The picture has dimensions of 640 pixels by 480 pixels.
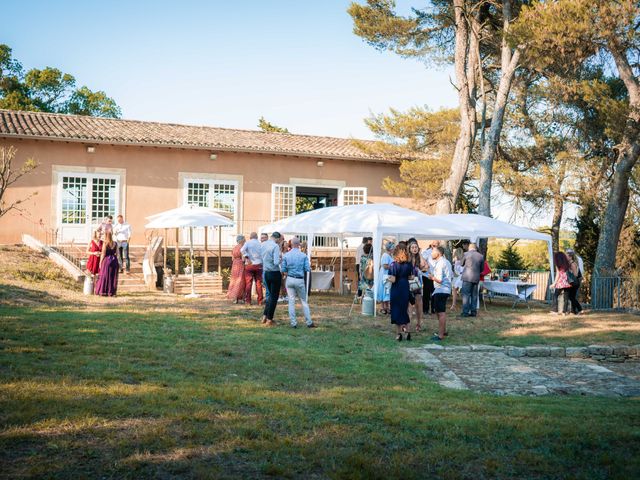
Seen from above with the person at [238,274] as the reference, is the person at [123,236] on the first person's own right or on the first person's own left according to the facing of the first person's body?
on the first person's own left

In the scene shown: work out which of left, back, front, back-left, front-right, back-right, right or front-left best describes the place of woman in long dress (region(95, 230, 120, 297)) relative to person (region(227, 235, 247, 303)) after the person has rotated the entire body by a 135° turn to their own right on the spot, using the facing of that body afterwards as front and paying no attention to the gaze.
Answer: front-right

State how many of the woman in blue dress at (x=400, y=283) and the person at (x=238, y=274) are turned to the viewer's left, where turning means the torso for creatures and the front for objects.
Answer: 0

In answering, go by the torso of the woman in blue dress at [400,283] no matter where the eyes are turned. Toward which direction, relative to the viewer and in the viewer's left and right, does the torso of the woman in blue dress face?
facing away from the viewer

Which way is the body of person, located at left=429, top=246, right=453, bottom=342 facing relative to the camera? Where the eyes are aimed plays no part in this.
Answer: to the viewer's left

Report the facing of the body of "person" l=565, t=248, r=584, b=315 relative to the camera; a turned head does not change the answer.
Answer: to the viewer's left

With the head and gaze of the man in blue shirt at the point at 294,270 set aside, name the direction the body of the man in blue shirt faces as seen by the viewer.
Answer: away from the camera

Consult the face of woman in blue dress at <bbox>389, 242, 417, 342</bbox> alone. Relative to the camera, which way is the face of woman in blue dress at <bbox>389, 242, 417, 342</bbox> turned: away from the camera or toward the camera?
away from the camera
